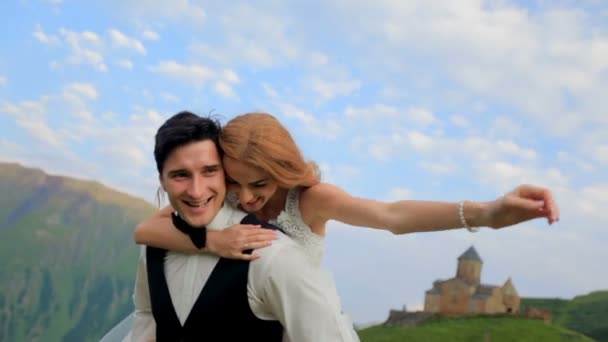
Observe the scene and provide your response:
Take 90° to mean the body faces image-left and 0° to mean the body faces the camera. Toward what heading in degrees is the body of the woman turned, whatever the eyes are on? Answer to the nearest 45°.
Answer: approximately 45°

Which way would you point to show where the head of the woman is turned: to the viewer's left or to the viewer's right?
to the viewer's left

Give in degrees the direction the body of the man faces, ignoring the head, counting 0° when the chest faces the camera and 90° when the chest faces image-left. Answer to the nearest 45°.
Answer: approximately 45°
